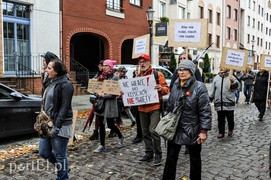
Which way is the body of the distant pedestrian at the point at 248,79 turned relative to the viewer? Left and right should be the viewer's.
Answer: facing the viewer

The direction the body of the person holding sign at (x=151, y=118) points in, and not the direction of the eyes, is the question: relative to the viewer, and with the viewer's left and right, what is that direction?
facing the viewer and to the left of the viewer

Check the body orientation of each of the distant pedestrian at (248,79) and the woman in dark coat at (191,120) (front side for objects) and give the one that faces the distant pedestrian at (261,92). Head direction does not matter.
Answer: the distant pedestrian at (248,79)

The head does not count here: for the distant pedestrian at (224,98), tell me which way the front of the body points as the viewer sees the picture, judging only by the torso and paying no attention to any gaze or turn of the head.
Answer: toward the camera

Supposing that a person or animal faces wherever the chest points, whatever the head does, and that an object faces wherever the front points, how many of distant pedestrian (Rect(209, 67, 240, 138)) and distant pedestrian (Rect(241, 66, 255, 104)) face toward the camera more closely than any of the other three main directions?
2

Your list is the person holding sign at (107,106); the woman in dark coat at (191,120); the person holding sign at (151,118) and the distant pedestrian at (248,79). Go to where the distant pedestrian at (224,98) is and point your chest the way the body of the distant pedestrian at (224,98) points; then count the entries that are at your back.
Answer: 1

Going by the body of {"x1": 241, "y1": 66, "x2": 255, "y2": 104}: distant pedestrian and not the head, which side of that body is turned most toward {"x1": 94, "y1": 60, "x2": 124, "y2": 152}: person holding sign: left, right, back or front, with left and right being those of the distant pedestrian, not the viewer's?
front

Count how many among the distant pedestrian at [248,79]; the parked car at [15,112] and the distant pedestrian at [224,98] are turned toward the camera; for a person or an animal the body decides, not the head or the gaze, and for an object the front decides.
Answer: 2

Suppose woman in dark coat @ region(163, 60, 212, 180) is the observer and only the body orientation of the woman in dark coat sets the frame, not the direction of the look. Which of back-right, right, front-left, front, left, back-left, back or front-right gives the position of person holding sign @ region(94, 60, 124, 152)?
right

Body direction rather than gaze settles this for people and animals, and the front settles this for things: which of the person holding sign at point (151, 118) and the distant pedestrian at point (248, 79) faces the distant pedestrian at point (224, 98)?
the distant pedestrian at point (248, 79)

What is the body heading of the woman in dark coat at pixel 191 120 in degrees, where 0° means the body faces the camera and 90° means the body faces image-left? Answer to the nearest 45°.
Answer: approximately 45°
